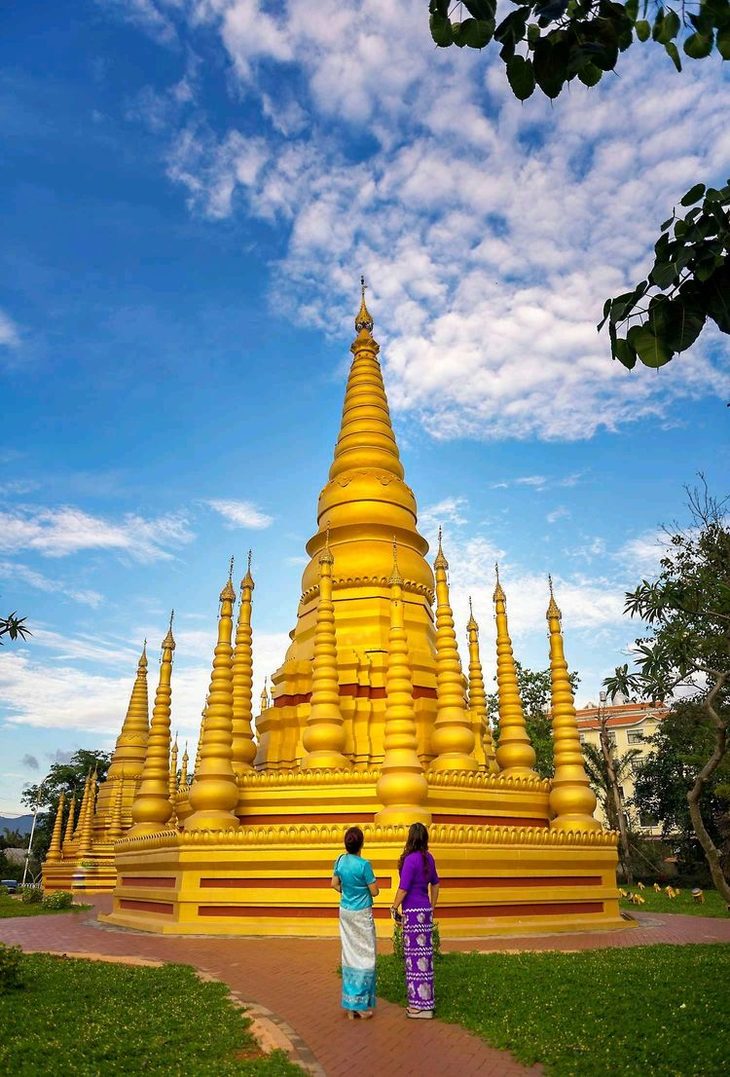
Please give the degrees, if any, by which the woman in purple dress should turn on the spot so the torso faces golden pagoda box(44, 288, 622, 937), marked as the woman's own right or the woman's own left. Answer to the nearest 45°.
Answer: approximately 45° to the woman's own right

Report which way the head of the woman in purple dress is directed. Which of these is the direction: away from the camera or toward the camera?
away from the camera

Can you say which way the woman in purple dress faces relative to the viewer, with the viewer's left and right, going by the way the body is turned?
facing away from the viewer and to the left of the viewer

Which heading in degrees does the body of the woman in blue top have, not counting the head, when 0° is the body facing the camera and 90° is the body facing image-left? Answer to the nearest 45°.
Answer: approximately 180°

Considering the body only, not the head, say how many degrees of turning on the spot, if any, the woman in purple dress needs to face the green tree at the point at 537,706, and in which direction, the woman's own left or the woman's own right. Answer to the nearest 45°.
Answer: approximately 45° to the woman's own right

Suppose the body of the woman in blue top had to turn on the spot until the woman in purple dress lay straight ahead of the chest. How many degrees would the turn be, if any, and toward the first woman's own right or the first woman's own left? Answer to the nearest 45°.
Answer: approximately 90° to the first woman's own right

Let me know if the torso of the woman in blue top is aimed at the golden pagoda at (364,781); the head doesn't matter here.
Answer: yes

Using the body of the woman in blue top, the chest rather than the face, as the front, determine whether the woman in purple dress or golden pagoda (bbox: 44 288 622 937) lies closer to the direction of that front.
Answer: the golden pagoda

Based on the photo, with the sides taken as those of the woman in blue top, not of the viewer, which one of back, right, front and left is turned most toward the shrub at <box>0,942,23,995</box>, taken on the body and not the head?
left

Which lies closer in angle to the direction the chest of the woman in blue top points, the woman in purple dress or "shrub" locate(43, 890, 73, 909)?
the shrub
